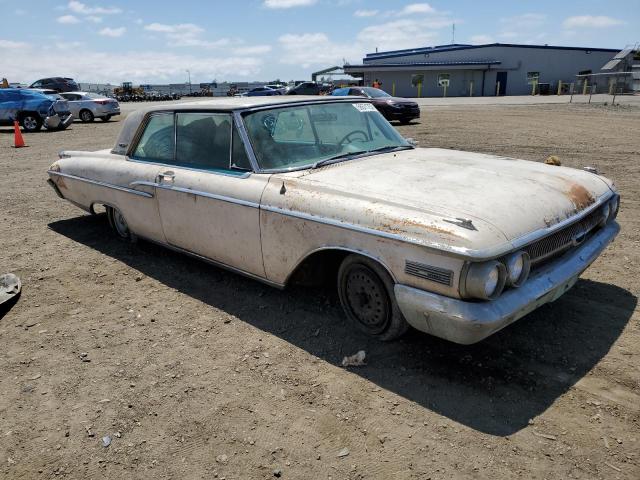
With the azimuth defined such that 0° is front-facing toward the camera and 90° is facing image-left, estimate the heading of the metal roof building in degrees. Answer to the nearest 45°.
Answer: approximately 0°

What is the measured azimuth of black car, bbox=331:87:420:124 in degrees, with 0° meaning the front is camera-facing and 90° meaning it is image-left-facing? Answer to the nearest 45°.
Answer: approximately 315°

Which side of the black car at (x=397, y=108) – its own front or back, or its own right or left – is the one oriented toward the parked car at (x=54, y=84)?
back

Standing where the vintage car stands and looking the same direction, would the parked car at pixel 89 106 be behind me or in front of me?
behind

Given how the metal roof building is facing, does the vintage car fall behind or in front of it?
in front

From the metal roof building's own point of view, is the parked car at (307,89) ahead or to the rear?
ahead

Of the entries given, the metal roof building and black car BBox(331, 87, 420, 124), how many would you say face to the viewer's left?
0

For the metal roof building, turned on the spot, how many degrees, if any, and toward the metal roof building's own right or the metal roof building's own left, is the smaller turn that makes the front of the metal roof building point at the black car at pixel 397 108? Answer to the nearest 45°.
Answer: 0° — it already faces it

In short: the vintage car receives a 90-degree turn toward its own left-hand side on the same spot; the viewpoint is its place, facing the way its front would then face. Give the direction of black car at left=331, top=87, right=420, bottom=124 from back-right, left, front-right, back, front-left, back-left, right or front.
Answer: front-left
